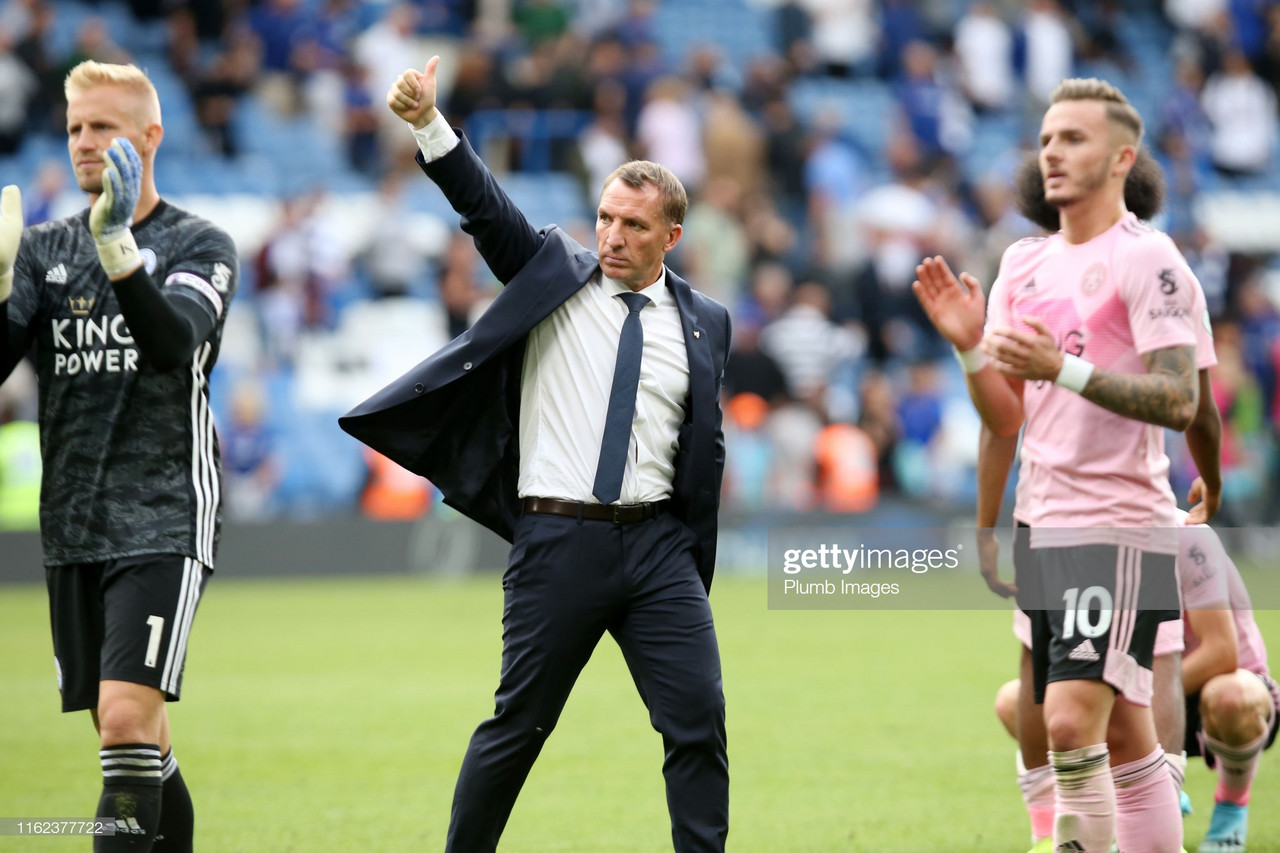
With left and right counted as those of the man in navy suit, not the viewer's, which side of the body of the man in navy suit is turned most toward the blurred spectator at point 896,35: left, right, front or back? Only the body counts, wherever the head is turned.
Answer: back

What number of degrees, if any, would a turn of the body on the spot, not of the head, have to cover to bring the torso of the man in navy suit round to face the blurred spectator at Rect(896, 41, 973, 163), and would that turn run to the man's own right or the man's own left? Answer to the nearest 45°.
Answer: approximately 180°

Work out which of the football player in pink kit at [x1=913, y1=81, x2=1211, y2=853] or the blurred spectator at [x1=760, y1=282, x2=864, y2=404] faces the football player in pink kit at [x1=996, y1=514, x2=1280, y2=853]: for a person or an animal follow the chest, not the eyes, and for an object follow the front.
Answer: the blurred spectator

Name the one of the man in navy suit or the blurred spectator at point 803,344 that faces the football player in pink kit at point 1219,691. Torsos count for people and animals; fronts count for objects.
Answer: the blurred spectator

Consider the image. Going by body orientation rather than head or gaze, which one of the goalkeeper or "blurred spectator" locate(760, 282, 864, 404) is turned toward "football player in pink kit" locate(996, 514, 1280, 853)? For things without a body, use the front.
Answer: the blurred spectator

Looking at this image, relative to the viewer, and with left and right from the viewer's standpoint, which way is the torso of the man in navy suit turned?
facing the viewer

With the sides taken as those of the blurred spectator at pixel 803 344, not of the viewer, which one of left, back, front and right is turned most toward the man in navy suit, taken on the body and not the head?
front

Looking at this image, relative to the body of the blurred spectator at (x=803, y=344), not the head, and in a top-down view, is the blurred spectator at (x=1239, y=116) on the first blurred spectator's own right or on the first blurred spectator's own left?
on the first blurred spectator's own left

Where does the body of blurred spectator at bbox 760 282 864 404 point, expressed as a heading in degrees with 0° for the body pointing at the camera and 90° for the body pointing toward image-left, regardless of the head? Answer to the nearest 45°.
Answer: approximately 0°

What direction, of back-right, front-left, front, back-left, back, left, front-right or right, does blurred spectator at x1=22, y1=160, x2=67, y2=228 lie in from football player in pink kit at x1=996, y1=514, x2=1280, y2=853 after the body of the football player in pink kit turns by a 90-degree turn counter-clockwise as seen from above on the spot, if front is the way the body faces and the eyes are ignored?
back

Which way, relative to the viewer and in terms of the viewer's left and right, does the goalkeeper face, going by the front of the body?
facing the viewer and to the left of the viewer

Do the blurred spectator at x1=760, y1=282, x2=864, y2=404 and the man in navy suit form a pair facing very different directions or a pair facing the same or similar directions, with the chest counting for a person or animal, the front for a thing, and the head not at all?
same or similar directions

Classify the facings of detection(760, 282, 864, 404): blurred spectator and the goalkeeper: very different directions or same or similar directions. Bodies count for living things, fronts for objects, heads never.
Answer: same or similar directions

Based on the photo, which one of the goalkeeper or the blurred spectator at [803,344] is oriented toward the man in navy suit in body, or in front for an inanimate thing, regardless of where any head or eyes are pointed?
the blurred spectator
